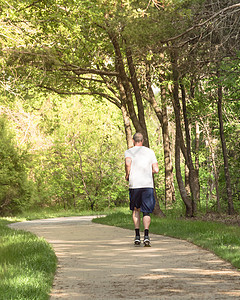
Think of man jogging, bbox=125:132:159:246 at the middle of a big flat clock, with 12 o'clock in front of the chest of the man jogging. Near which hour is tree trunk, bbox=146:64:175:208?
The tree trunk is roughly at 12 o'clock from the man jogging.

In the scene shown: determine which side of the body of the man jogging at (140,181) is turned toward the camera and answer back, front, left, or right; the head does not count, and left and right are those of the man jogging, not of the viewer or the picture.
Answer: back
